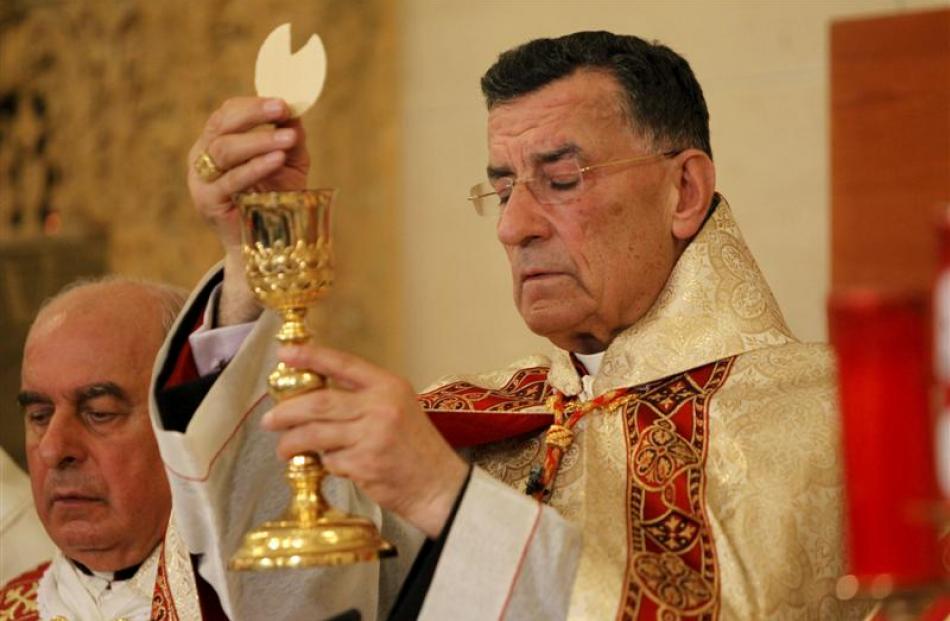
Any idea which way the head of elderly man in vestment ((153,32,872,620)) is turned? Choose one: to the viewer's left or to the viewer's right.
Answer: to the viewer's left

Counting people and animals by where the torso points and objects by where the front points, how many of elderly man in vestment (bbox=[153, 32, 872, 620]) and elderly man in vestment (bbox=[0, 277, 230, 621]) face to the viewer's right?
0

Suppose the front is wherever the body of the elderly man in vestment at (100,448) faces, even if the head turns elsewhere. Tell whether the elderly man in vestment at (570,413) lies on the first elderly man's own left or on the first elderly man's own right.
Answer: on the first elderly man's own left

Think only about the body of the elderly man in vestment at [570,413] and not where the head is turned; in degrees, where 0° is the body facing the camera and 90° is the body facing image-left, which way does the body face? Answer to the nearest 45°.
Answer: approximately 45°

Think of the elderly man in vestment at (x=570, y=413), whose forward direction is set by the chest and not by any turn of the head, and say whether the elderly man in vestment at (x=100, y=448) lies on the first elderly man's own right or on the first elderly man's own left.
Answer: on the first elderly man's own right

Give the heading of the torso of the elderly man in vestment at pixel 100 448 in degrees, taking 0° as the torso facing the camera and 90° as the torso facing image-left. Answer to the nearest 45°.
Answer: approximately 45°
